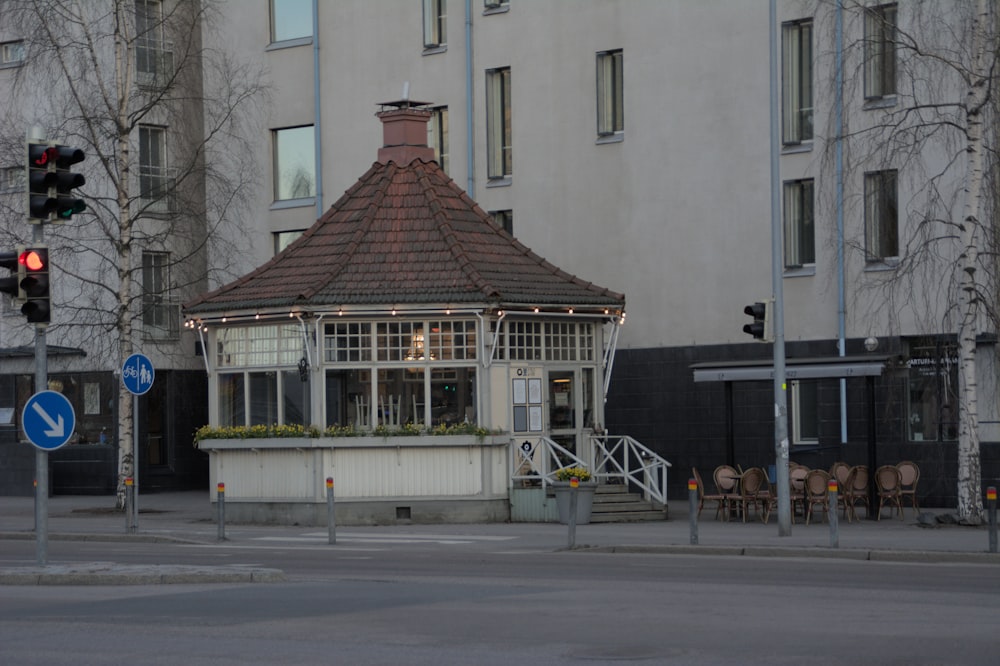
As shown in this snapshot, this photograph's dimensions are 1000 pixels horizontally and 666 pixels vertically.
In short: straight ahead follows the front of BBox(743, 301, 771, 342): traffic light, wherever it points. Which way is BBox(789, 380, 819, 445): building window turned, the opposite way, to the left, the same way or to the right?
to the left

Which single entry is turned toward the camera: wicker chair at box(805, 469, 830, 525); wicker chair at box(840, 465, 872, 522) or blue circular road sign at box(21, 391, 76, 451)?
the blue circular road sign

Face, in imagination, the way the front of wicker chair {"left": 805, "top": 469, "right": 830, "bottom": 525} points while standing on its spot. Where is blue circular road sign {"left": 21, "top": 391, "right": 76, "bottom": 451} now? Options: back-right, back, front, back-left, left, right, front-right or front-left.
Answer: back-left

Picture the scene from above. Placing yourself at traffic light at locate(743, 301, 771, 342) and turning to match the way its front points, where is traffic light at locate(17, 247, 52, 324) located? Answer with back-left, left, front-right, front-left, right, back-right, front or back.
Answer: front-left

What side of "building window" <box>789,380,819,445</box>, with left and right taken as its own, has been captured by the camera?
front

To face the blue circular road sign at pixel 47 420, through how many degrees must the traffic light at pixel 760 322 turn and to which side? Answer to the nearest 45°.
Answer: approximately 45° to its left

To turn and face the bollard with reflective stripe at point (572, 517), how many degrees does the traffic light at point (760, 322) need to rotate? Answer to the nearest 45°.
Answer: approximately 45° to its left

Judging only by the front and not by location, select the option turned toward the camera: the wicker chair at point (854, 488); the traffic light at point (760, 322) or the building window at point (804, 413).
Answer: the building window

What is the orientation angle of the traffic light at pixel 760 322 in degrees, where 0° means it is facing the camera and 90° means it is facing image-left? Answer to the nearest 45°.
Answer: approximately 90°

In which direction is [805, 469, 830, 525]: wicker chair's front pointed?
away from the camera

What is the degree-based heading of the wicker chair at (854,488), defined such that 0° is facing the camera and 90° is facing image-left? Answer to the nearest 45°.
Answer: approximately 135°

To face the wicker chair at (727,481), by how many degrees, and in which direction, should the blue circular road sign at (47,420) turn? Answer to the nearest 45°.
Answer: approximately 135° to its left

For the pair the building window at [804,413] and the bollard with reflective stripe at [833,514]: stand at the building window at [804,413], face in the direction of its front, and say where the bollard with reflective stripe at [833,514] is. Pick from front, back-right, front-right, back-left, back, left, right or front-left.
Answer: front
